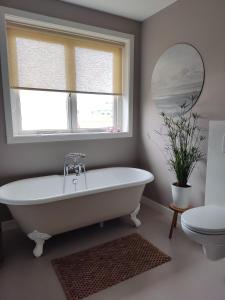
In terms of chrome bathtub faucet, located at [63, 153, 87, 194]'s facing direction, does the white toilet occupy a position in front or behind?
in front

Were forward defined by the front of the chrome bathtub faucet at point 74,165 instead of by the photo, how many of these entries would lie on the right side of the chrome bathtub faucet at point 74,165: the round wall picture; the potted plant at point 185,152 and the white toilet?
0

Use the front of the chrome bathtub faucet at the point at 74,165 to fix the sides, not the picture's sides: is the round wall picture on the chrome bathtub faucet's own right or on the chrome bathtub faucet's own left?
on the chrome bathtub faucet's own left

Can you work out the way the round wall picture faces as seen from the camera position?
facing the viewer and to the left of the viewer

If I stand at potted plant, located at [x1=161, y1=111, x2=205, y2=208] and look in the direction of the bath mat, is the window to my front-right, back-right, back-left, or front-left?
front-right

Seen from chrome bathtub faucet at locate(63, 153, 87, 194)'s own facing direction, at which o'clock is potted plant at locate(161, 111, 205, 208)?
The potted plant is roughly at 10 o'clock from the chrome bathtub faucet.

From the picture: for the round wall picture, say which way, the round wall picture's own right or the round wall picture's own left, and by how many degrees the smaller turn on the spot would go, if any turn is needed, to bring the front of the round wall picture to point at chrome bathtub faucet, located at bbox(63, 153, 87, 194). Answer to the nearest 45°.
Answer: approximately 45° to the round wall picture's own right

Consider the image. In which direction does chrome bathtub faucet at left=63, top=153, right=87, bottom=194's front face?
toward the camera

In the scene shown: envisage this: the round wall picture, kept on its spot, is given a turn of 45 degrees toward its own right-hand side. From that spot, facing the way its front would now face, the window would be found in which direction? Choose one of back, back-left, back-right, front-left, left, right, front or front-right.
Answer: front

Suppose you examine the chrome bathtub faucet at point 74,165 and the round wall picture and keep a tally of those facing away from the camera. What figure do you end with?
0

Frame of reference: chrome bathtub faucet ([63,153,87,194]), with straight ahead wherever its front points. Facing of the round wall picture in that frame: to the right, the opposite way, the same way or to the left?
to the right
